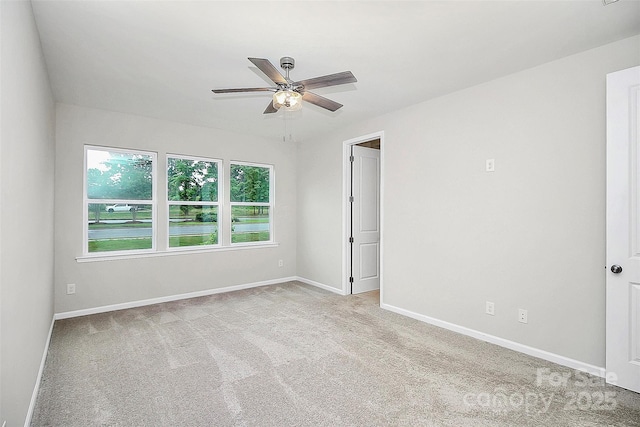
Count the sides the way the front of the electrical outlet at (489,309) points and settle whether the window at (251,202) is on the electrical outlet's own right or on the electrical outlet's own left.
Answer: on the electrical outlet's own right

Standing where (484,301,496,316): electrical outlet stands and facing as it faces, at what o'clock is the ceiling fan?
The ceiling fan is roughly at 12 o'clock from the electrical outlet.

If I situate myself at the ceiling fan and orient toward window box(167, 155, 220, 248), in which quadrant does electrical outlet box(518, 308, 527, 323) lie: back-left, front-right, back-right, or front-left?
back-right

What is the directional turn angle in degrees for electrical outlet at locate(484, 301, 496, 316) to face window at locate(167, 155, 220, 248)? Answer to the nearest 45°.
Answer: approximately 45° to its right

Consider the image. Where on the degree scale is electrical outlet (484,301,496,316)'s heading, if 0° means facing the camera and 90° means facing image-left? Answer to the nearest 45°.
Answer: approximately 45°

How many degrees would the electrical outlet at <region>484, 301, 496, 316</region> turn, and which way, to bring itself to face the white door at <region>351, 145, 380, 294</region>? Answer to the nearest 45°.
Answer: approximately 90° to its right
